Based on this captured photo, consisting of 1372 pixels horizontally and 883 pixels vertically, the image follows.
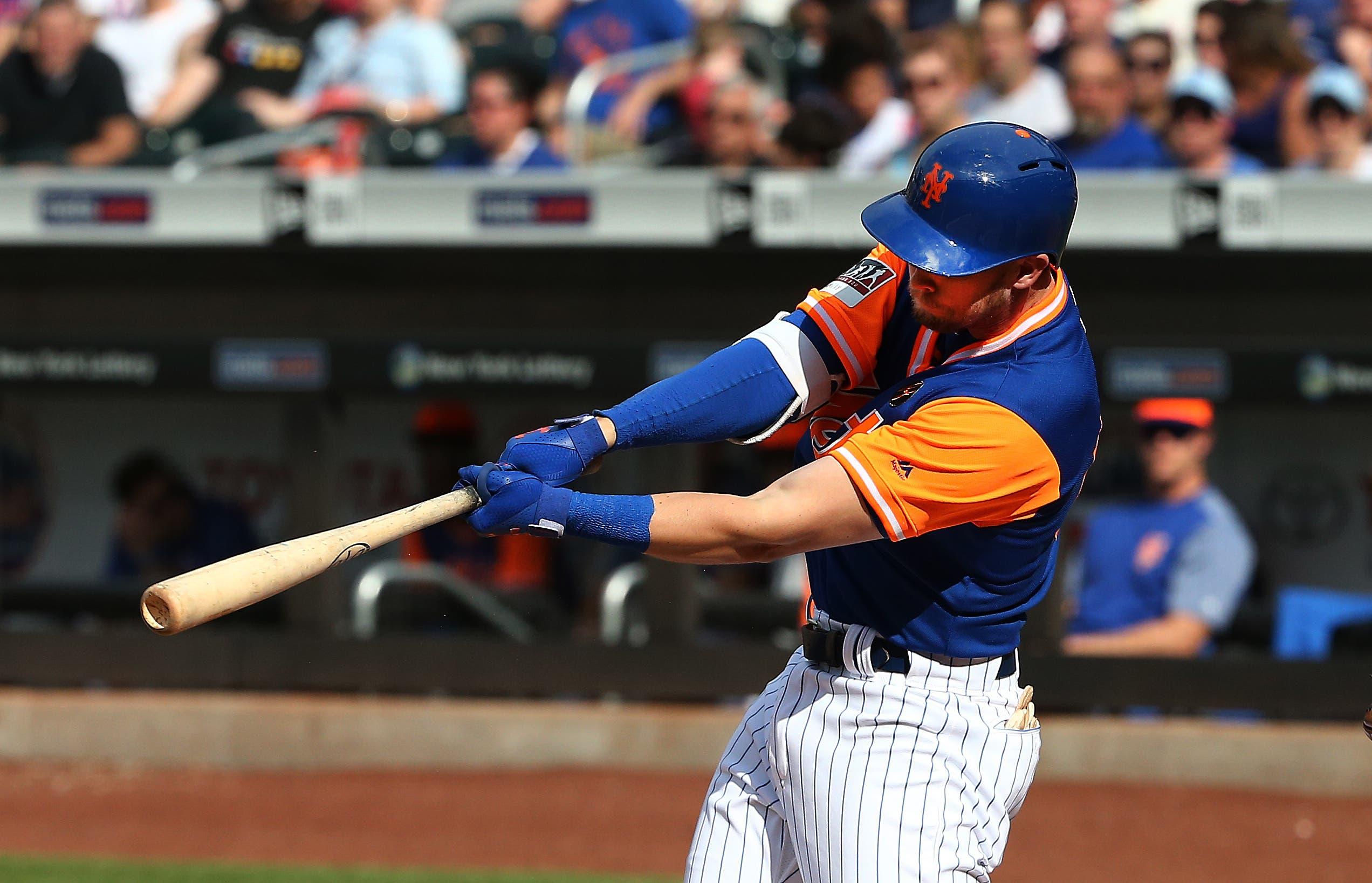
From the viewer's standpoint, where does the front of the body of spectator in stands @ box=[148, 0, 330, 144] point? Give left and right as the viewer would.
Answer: facing the viewer

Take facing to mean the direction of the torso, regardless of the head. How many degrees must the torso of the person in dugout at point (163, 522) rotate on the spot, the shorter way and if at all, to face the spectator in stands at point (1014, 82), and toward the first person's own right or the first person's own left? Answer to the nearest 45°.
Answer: approximately 90° to the first person's own left

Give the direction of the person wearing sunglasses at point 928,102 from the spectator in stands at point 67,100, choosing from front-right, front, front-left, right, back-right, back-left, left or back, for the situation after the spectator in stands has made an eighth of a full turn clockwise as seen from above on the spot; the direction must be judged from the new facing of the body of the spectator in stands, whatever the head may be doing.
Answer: left

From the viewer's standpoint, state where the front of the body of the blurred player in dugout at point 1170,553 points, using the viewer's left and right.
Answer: facing the viewer and to the left of the viewer

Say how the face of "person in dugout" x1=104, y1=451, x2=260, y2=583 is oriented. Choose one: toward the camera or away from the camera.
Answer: toward the camera

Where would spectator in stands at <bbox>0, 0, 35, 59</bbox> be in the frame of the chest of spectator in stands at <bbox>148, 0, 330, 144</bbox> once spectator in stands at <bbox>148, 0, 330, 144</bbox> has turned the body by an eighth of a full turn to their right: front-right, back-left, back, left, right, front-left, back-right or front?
right

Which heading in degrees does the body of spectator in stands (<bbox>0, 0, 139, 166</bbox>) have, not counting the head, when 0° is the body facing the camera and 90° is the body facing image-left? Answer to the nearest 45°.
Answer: approximately 0°

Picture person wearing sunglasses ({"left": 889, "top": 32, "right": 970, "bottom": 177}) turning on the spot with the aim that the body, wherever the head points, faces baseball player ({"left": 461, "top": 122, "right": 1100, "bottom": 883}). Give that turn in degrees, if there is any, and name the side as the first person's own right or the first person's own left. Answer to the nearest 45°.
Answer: approximately 45° to the first person's own left

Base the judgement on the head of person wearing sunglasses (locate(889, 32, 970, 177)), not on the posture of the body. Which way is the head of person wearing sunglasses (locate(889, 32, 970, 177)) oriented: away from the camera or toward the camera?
toward the camera
